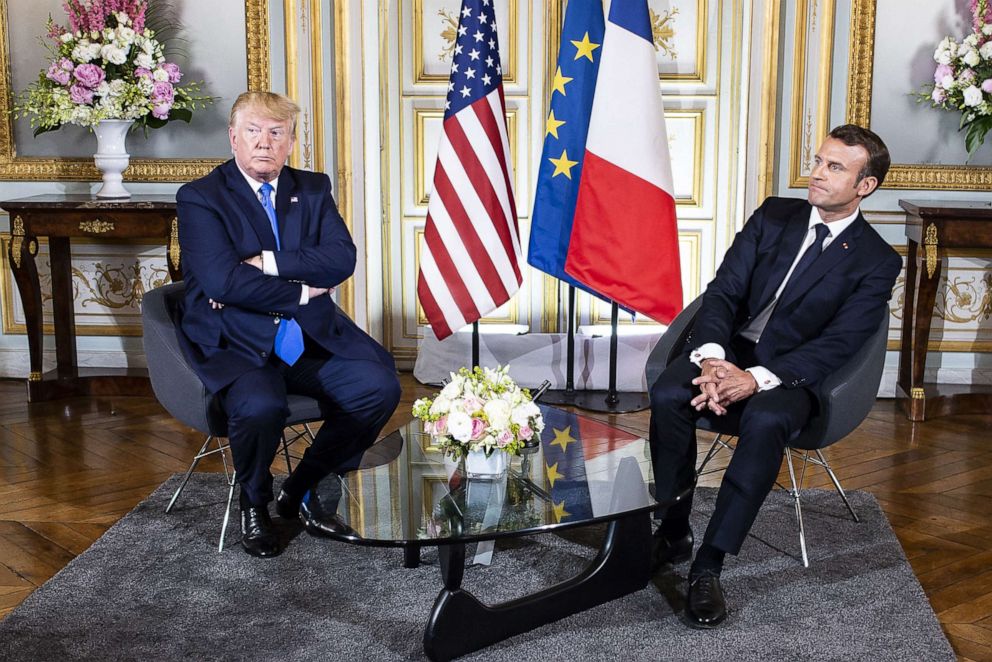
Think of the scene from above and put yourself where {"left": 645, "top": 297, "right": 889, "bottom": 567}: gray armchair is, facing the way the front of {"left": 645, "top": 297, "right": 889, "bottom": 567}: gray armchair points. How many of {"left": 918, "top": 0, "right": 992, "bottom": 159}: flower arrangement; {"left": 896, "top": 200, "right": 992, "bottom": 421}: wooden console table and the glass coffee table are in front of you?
1

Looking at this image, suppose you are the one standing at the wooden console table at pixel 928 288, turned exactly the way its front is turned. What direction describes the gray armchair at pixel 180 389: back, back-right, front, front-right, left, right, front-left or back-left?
front-right

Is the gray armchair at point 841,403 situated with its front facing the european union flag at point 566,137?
no

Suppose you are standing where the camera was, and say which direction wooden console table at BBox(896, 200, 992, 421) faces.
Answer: facing the viewer

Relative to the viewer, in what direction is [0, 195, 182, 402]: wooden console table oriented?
toward the camera

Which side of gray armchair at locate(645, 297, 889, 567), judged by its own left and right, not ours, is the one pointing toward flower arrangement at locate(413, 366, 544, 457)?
front

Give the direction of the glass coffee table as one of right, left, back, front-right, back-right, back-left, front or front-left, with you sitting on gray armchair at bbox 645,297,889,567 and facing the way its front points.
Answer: front

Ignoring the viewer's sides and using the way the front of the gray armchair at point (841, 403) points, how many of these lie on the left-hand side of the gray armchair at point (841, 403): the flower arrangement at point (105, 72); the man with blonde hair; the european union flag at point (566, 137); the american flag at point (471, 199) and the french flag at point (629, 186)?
0

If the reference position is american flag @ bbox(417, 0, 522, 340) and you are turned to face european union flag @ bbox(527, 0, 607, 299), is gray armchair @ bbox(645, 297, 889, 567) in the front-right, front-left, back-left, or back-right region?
front-right

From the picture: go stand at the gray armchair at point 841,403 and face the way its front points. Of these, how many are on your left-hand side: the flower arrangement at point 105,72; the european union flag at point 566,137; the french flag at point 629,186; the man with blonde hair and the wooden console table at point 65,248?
0

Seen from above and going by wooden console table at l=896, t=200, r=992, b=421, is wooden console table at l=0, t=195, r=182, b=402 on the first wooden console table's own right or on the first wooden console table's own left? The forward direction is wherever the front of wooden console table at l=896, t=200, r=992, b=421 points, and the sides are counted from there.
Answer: on the first wooden console table's own right

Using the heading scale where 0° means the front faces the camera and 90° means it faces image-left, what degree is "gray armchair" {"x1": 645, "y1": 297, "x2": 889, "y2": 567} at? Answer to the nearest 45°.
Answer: approximately 45°

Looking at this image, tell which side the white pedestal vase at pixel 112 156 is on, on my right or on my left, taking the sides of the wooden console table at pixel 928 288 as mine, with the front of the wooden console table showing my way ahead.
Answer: on my right

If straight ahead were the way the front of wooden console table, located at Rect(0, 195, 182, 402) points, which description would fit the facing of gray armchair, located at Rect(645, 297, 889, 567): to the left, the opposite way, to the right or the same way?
to the right

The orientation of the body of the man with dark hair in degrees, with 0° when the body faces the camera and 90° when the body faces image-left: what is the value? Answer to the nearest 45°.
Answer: approximately 45°

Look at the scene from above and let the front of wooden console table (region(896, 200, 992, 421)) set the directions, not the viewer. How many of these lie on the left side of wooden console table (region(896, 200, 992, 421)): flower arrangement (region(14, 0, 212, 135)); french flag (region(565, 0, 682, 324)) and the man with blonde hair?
0

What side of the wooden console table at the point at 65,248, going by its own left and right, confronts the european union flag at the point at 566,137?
left
